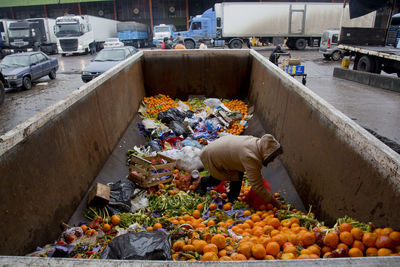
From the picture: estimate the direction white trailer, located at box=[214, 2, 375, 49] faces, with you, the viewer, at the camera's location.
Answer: facing to the left of the viewer

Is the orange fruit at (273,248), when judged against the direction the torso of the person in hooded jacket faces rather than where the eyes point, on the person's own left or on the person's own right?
on the person's own right

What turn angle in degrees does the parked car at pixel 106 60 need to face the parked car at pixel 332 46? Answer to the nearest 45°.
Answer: approximately 135° to its left

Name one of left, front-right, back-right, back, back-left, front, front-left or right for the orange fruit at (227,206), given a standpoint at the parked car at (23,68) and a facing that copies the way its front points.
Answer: front-left

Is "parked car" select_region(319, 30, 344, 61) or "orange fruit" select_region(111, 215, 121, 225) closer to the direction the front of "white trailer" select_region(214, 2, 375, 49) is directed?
the orange fruit

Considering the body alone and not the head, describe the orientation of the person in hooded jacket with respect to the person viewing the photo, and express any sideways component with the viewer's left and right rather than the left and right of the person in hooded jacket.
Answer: facing to the right of the viewer

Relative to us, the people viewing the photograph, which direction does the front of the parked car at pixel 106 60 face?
facing the viewer and to the left of the viewer

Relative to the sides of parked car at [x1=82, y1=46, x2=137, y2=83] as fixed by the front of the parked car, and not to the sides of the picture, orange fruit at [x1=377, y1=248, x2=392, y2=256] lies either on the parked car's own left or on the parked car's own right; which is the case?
on the parked car's own left

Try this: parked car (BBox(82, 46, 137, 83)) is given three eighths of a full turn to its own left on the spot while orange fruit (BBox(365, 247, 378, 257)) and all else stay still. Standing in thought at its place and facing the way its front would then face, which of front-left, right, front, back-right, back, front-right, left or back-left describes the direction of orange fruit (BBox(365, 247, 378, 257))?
right

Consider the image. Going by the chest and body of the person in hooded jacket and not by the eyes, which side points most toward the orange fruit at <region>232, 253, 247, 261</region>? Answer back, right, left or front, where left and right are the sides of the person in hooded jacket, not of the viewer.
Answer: right

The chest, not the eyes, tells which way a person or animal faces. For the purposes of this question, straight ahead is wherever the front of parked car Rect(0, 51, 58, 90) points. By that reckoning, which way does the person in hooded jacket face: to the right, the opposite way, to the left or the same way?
to the left

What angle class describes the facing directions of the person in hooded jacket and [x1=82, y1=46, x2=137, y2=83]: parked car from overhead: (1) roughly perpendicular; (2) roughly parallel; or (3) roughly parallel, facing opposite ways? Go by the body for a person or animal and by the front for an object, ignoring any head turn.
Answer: roughly perpendicular
